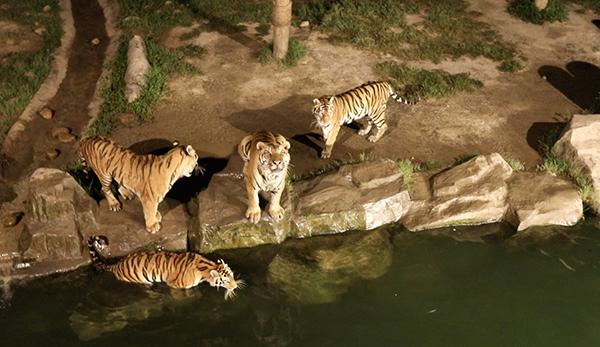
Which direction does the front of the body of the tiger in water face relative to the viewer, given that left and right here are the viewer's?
facing to the right of the viewer

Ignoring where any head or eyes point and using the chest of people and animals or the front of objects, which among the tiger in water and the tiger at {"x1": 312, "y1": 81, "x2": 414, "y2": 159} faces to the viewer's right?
the tiger in water

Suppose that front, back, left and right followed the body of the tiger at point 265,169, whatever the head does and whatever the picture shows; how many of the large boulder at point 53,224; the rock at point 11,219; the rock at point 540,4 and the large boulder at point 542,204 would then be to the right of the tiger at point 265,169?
2

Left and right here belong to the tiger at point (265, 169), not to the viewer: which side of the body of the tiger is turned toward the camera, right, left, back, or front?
front

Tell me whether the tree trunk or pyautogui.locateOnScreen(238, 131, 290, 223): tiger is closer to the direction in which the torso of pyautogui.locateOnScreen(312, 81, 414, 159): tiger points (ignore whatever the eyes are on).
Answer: the tiger

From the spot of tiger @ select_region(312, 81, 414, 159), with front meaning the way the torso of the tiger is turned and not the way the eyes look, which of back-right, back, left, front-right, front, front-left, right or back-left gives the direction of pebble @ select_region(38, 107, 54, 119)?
front-right

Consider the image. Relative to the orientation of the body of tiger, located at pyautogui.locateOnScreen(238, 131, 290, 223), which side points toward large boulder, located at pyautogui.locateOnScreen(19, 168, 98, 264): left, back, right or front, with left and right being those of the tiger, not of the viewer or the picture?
right

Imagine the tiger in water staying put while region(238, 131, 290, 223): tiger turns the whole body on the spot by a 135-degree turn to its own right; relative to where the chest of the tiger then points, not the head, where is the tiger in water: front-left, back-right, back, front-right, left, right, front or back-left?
left

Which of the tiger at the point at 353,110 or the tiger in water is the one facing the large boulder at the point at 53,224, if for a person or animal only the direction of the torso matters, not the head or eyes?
the tiger

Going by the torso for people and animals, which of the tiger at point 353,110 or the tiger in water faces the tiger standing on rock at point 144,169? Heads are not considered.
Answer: the tiger

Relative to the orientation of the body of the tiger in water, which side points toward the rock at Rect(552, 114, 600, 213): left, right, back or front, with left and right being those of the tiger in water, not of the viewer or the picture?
front

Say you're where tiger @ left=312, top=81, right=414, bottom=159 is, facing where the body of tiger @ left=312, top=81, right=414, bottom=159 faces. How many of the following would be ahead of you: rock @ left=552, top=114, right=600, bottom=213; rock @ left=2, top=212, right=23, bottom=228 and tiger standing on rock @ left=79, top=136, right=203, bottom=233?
2

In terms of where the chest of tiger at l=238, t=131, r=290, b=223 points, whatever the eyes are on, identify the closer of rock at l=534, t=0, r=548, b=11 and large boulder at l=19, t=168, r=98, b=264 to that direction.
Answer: the large boulder

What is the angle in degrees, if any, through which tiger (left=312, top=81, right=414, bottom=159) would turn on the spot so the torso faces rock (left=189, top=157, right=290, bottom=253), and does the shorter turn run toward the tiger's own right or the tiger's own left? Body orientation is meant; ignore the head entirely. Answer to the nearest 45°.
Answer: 0° — it already faces it

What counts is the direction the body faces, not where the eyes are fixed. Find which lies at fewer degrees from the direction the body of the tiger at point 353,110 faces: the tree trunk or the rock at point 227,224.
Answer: the rock

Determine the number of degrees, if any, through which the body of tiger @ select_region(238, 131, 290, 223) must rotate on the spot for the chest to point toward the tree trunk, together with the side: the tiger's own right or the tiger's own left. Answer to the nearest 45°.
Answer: approximately 180°

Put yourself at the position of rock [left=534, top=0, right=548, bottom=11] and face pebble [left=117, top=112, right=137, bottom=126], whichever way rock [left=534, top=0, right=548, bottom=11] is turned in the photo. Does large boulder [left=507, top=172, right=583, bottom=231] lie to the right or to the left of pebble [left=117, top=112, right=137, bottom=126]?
left

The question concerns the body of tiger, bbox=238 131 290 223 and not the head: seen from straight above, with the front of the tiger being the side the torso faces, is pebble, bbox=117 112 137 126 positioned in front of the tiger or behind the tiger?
behind

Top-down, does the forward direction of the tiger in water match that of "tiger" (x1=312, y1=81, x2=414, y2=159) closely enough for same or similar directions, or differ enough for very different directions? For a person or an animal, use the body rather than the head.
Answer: very different directions

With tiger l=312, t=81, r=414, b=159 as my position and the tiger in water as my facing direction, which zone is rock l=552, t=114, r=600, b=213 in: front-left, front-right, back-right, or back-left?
back-left

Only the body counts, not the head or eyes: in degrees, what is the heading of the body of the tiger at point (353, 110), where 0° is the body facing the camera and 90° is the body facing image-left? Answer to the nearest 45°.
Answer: approximately 45°
